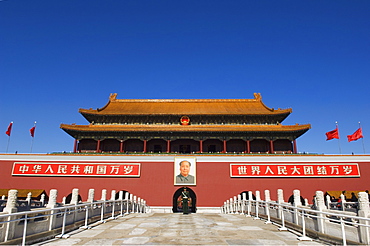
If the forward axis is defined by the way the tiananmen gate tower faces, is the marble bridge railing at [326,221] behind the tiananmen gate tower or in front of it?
in front

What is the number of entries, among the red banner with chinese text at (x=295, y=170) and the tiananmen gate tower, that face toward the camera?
2

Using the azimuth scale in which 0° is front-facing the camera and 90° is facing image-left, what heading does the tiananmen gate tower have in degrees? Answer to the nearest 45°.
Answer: approximately 0°

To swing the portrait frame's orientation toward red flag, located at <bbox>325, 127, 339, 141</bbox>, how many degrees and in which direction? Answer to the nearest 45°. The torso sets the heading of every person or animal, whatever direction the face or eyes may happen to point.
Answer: approximately 90° to its left

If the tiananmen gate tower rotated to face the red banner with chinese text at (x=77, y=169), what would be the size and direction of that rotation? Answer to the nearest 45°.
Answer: approximately 90° to its right

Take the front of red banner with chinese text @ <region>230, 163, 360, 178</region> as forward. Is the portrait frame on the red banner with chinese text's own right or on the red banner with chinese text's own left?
on the red banner with chinese text's own right

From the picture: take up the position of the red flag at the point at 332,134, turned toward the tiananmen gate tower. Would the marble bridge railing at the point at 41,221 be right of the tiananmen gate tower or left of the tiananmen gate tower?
left

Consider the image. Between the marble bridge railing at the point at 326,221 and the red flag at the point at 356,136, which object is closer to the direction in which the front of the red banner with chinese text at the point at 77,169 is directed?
the marble bridge railing

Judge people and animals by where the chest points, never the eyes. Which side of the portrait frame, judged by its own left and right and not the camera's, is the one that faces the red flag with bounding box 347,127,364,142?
left

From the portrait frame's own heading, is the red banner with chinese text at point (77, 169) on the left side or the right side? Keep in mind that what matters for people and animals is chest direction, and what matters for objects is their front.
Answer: on its right
